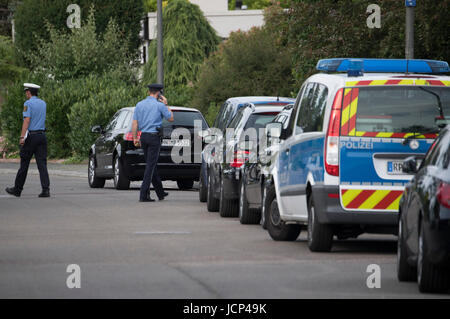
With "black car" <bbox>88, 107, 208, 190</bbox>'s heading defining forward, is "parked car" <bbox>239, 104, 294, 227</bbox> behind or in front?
behind

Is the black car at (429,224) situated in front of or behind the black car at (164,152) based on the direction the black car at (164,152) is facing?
behind

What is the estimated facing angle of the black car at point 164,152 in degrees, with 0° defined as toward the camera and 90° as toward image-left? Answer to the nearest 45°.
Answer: approximately 135°

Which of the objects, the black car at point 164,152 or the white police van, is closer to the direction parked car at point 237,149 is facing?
the black car

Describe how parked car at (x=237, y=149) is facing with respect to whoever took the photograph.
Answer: facing away from the viewer and to the left of the viewer

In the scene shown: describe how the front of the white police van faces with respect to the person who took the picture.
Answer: facing away from the viewer and to the left of the viewer

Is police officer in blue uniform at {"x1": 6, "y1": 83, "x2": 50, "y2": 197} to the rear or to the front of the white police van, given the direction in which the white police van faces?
to the front
